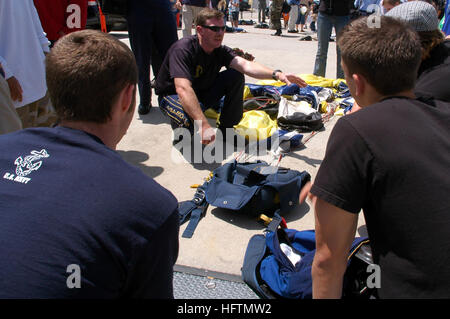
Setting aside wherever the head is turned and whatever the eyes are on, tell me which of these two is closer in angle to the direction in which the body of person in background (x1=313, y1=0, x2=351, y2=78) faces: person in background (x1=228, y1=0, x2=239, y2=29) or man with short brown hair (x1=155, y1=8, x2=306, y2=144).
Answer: the man with short brown hair

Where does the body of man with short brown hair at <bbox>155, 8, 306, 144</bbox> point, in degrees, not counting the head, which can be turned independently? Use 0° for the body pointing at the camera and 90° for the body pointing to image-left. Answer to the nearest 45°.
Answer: approximately 315°

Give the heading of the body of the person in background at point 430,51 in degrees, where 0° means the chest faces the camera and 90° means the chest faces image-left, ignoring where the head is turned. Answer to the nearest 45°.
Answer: approximately 90°

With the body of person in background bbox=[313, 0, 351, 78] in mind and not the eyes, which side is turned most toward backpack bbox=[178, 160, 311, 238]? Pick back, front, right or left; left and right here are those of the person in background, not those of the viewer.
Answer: front

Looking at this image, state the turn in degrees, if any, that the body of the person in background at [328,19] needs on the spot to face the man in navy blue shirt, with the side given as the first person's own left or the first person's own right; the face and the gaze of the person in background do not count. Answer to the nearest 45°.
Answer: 0° — they already face them

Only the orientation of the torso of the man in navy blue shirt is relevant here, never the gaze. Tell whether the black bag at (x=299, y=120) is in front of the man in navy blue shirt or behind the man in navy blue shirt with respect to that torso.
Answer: in front
